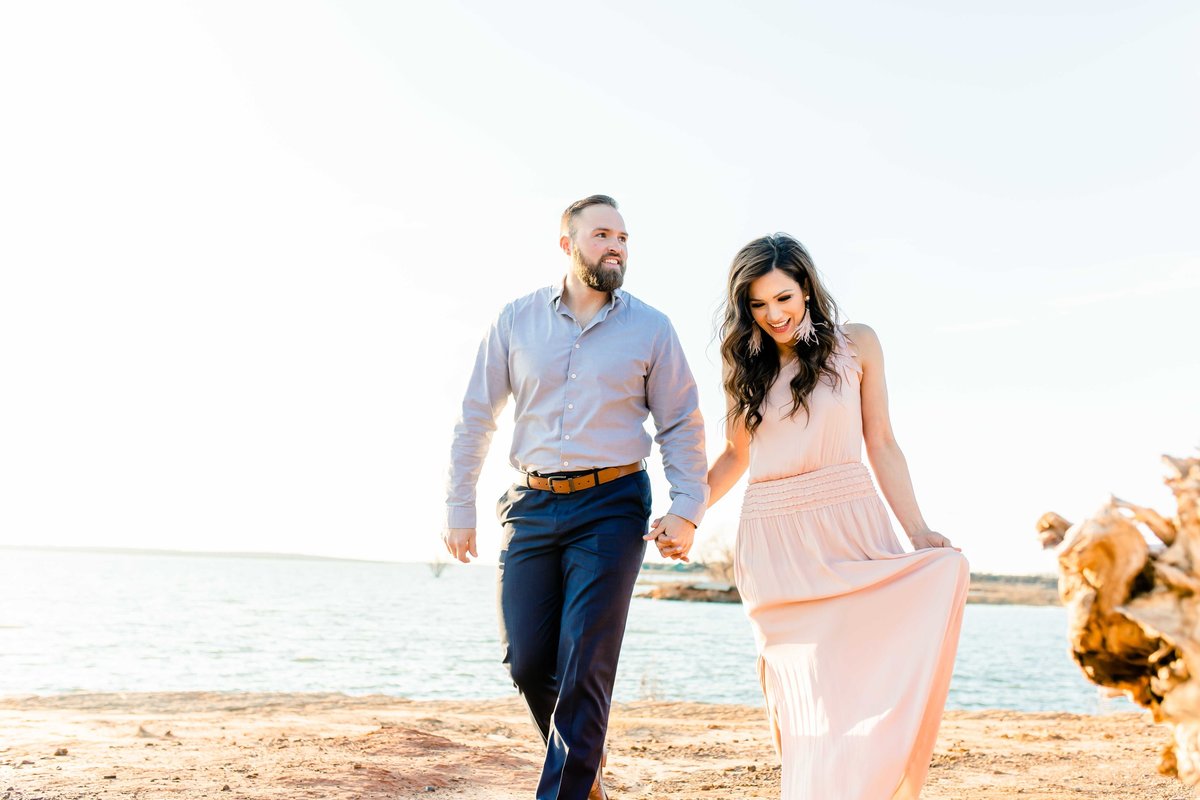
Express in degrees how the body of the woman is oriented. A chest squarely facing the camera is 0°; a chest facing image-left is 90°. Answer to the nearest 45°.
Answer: approximately 0°

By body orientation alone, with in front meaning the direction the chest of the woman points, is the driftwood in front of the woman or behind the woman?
in front

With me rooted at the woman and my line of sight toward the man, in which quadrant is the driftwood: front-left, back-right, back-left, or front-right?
back-left

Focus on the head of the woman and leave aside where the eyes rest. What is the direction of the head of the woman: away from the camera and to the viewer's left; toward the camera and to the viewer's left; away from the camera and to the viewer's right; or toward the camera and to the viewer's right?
toward the camera and to the viewer's left

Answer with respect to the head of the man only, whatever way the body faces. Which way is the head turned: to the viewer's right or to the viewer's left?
to the viewer's right

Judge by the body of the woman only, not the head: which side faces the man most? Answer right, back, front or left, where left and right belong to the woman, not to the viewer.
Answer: right

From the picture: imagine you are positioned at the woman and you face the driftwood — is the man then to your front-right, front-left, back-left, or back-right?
back-right

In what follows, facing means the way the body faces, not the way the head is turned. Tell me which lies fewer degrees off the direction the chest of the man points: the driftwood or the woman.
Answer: the driftwood

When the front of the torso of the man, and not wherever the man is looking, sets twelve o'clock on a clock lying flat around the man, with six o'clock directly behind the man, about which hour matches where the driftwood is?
The driftwood is roughly at 11 o'clock from the man.

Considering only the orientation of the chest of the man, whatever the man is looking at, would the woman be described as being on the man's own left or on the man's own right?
on the man's own left

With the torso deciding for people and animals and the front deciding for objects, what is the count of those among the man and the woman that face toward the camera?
2
